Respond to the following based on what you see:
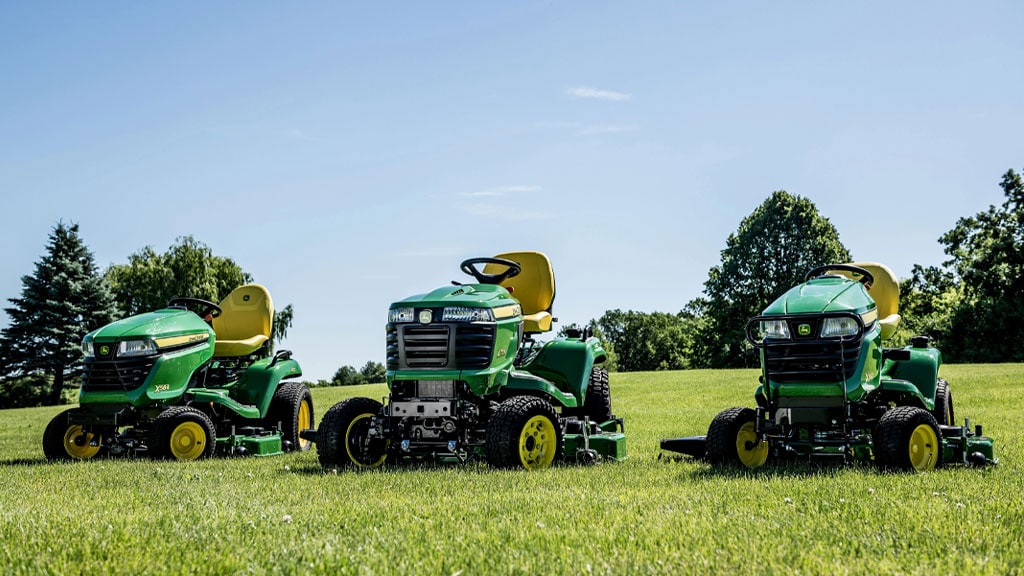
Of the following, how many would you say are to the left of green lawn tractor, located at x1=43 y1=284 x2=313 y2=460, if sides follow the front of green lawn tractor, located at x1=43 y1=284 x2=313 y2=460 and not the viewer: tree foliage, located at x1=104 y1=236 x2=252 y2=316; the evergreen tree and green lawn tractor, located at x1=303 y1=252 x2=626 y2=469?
1

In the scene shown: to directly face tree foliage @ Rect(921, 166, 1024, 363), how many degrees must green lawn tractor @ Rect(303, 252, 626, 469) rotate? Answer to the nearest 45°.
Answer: approximately 180°

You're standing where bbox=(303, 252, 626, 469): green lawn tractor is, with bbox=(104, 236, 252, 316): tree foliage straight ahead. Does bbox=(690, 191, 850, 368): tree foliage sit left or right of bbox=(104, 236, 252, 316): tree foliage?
right

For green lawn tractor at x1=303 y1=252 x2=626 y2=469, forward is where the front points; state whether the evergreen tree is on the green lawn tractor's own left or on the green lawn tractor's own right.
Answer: on the green lawn tractor's own right

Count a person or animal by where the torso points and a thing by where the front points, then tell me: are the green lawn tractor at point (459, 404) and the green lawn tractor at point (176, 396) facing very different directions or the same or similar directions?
same or similar directions

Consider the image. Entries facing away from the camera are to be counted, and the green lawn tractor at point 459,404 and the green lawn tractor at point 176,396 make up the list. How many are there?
0

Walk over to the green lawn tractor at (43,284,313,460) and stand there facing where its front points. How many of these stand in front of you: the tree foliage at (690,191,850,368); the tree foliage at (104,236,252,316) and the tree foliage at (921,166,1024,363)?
0

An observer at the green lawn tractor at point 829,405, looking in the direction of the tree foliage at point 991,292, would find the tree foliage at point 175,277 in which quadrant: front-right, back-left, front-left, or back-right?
front-left

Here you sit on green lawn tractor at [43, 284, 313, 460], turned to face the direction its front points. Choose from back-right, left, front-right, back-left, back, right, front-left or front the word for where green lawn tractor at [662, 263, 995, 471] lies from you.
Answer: left

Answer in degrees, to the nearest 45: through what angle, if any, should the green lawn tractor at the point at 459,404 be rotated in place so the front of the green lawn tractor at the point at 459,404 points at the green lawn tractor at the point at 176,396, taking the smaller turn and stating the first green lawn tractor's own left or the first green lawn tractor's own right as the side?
approximately 90° to the first green lawn tractor's own right

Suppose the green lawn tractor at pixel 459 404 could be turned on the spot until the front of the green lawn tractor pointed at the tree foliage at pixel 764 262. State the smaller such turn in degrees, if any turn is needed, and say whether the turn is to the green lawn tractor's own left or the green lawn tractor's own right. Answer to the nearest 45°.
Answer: approximately 135° to the green lawn tractor's own right

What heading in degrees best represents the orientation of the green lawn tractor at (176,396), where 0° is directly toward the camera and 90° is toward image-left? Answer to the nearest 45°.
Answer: approximately 45°

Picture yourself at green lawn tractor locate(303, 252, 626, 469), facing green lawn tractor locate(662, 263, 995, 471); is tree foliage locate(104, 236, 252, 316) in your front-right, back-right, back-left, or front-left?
back-left

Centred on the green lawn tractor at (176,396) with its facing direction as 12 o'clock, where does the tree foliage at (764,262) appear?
The tree foliage is roughly at 6 o'clock from the green lawn tractor.

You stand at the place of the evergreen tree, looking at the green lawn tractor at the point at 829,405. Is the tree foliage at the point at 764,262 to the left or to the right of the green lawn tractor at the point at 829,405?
left

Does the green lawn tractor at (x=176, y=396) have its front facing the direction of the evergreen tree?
no
